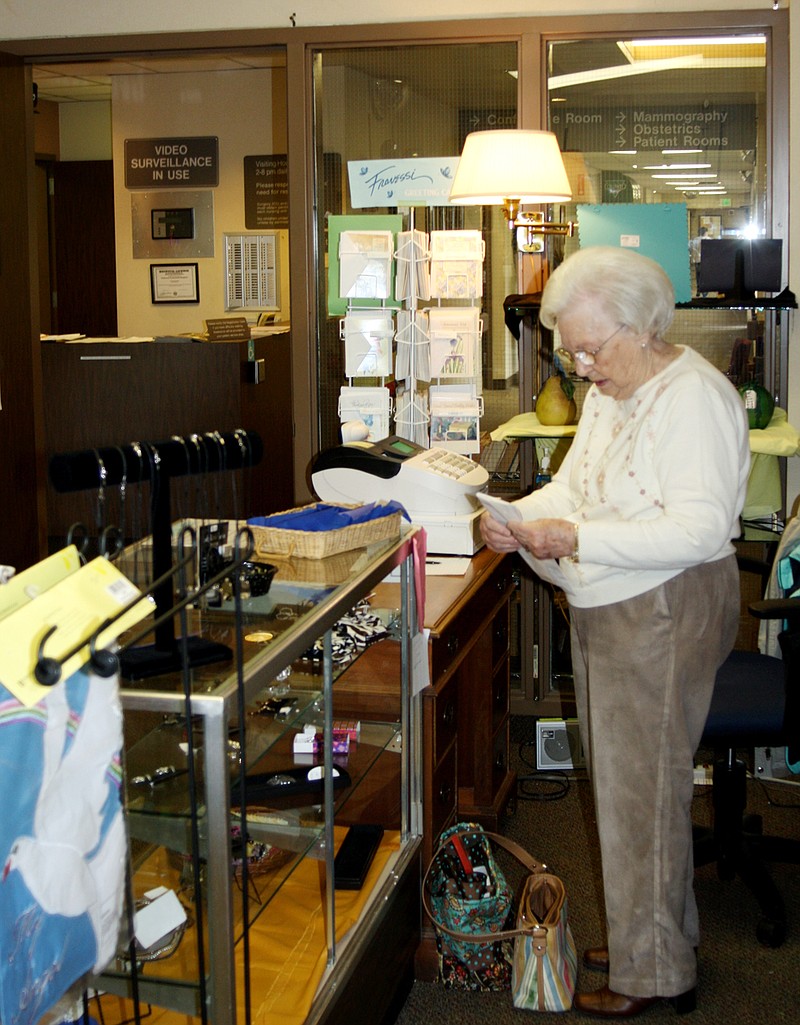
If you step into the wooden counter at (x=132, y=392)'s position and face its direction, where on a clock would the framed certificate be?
The framed certificate is roughly at 6 o'clock from the wooden counter.

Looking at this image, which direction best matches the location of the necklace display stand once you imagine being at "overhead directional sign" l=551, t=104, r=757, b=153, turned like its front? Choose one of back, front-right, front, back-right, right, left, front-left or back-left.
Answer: front

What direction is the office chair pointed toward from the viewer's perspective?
to the viewer's left

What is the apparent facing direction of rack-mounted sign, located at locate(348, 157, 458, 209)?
toward the camera

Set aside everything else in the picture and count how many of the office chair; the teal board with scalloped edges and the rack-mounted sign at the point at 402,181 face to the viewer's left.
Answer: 1

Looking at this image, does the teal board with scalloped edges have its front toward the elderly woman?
yes

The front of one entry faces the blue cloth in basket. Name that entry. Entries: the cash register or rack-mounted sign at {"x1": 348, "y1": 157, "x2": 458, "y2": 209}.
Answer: the rack-mounted sign

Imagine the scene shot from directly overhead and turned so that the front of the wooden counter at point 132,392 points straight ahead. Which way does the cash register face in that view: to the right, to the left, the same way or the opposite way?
to the left

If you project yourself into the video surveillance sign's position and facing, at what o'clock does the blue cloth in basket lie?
The blue cloth in basket is roughly at 12 o'clock from the video surveillance sign.

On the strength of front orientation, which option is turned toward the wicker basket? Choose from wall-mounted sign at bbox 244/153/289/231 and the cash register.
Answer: the wall-mounted sign

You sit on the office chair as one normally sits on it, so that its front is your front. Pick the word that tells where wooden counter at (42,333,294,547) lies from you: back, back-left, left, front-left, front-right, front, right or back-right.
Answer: front-right

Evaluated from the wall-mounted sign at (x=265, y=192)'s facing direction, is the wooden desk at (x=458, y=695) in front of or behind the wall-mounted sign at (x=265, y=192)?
in front

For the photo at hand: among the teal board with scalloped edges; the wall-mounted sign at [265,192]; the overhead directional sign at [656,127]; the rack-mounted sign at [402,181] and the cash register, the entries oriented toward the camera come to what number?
4

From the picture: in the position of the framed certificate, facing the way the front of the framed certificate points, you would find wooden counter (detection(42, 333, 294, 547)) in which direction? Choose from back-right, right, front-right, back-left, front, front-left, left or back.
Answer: front

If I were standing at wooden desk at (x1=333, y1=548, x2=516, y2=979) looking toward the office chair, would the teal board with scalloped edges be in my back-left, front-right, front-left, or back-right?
front-left

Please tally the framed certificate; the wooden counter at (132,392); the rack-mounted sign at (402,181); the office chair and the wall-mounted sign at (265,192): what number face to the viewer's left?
1

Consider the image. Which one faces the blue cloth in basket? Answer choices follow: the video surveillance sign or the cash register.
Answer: the video surveillance sign

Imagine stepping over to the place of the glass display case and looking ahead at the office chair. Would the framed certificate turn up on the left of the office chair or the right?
left

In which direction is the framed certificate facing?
toward the camera
